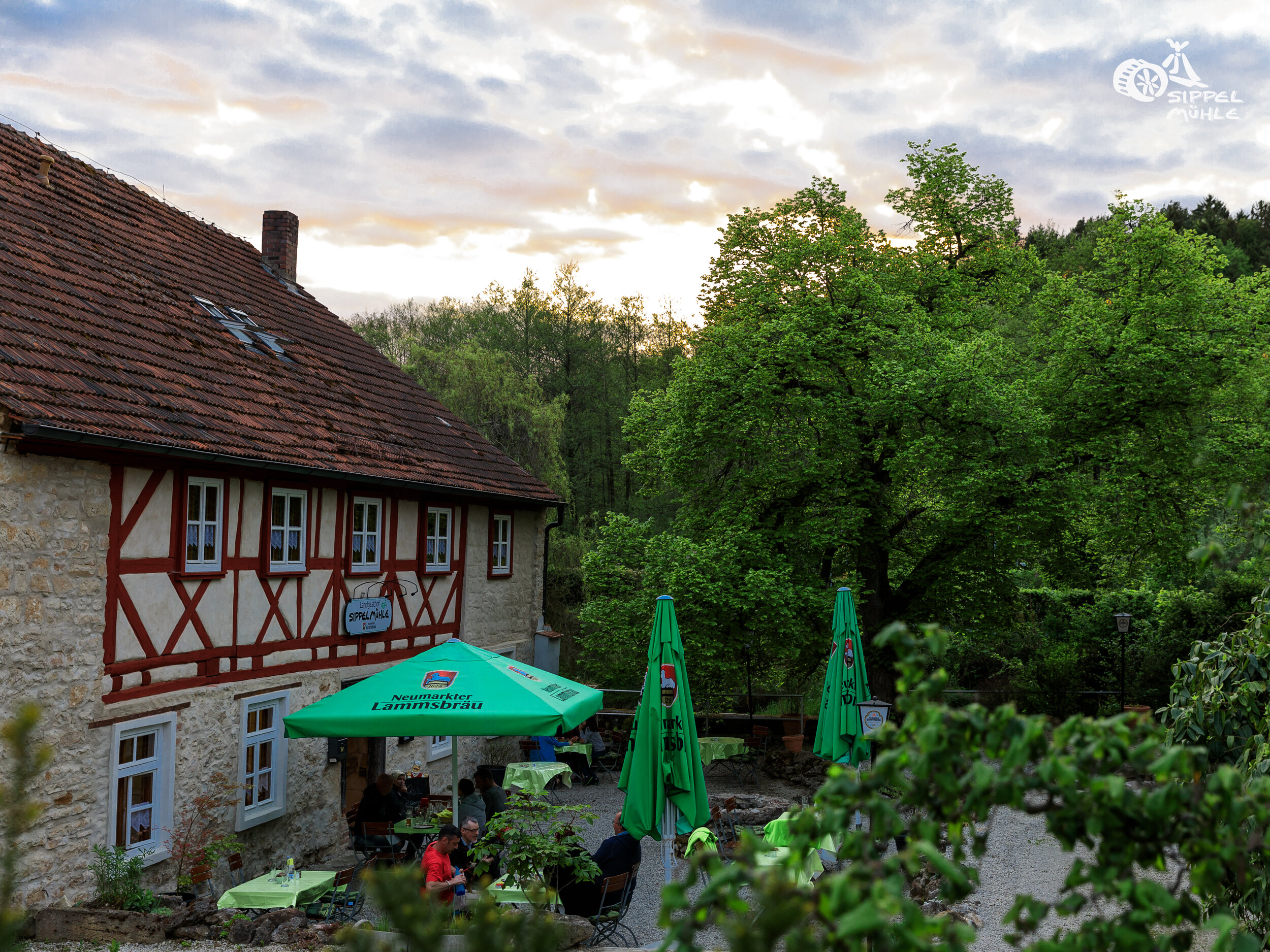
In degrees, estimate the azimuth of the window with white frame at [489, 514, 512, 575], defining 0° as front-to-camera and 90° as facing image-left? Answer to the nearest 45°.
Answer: approximately 315°

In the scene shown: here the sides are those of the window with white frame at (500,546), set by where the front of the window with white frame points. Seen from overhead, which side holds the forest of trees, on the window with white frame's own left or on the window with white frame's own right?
on the window with white frame's own left

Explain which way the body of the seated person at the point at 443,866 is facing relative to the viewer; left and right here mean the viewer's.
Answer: facing to the right of the viewer

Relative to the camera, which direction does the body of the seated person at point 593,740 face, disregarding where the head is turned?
to the viewer's left

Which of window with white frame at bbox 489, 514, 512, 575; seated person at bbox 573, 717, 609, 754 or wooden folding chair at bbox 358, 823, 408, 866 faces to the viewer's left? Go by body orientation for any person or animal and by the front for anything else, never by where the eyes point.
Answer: the seated person

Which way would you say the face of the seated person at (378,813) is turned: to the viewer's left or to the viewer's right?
to the viewer's right

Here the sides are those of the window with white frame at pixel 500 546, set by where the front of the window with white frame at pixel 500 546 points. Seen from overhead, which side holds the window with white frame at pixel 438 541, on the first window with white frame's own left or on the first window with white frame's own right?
on the first window with white frame's own right

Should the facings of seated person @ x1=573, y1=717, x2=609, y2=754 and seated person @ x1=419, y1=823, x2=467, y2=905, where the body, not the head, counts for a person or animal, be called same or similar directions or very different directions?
very different directions

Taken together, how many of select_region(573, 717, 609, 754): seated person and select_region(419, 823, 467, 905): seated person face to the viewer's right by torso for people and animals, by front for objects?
1
